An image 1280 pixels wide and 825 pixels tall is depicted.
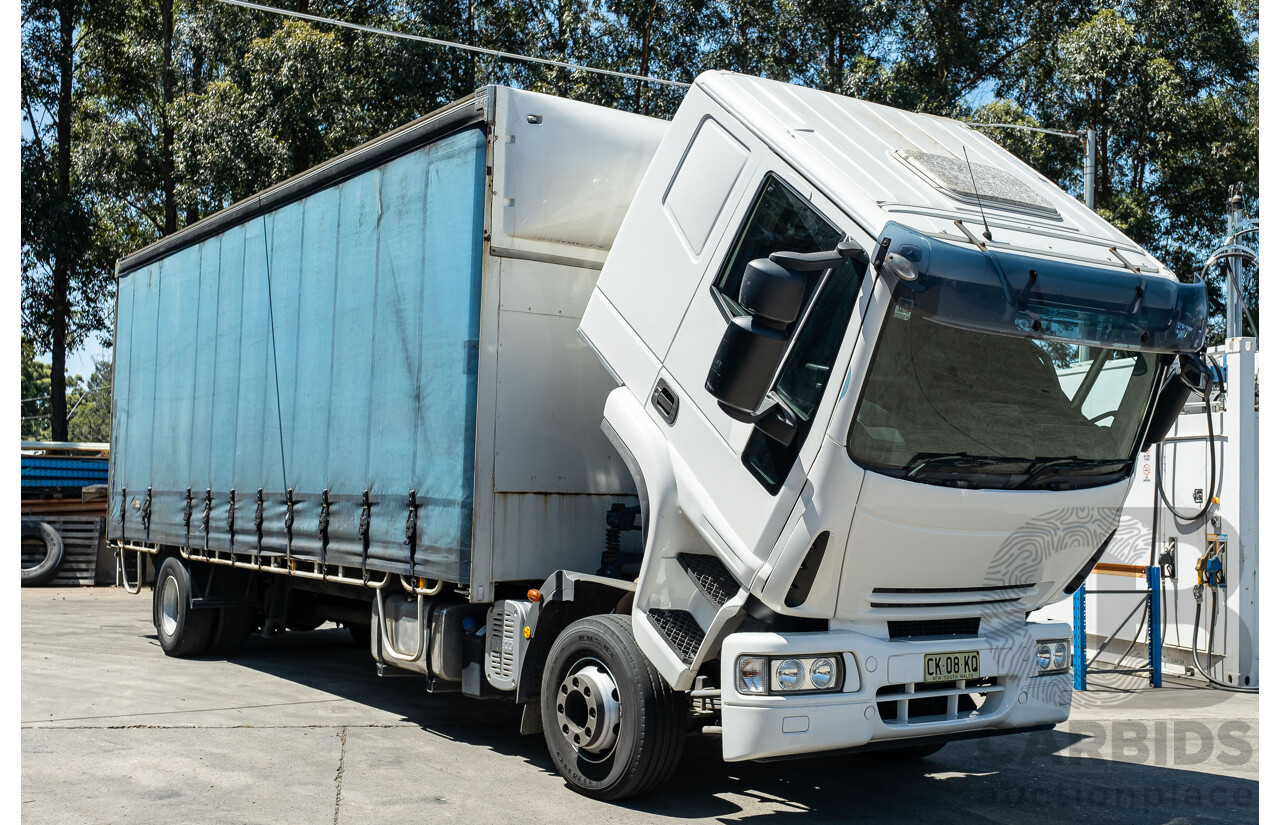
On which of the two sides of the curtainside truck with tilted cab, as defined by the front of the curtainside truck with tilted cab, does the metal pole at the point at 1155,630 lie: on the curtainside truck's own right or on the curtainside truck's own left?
on the curtainside truck's own left

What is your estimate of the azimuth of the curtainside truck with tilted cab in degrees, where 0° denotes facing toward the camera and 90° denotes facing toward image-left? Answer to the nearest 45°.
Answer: approximately 315°

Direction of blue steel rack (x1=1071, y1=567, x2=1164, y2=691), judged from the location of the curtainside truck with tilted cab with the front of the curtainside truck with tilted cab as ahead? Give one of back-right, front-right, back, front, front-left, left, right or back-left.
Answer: left

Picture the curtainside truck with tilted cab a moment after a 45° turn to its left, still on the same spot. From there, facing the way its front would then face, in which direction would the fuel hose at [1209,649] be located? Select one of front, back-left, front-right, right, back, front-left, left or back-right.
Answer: front-left

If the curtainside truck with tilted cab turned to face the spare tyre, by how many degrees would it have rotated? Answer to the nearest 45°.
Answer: approximately 180°

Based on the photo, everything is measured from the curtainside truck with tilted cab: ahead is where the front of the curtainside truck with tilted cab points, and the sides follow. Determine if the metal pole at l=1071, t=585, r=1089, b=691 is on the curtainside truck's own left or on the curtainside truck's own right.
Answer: on the curtainside truck's own left

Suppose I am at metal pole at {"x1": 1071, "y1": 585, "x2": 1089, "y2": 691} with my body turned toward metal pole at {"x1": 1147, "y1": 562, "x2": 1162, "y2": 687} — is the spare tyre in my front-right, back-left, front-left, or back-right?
back-left
